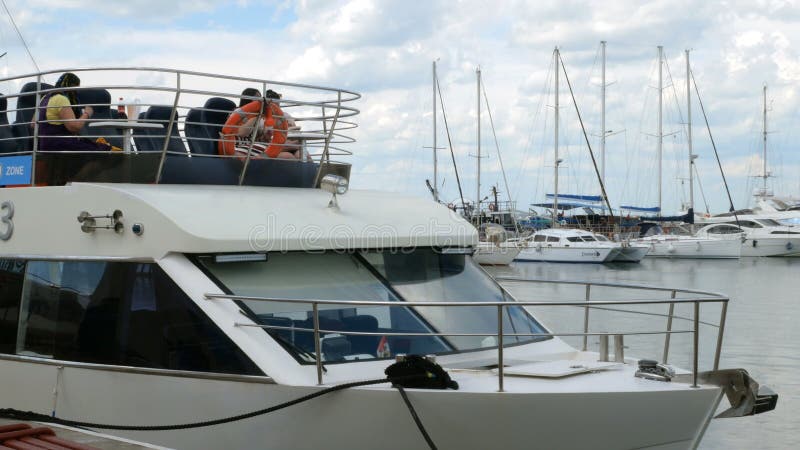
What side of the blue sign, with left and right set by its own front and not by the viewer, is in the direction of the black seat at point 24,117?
back

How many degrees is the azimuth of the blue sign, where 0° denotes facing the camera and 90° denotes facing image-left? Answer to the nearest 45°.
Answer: approximately 0°

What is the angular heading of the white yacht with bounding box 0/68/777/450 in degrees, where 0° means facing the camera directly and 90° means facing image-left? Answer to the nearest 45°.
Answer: approximately 315°

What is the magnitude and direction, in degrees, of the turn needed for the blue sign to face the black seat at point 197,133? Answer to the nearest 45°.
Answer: approximately 90° to its left

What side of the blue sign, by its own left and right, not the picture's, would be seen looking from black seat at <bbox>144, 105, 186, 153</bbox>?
left

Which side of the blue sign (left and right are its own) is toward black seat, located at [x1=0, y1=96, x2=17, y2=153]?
back
